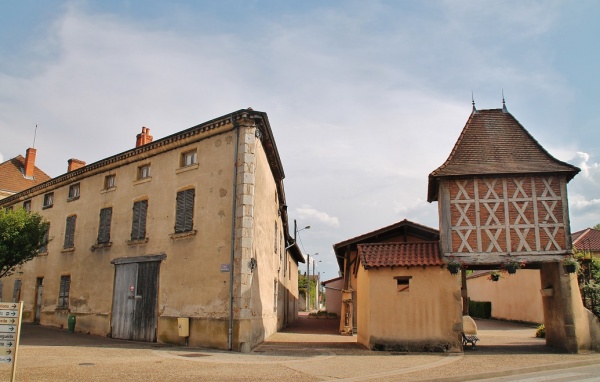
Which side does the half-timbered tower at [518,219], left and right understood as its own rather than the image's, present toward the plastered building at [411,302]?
right

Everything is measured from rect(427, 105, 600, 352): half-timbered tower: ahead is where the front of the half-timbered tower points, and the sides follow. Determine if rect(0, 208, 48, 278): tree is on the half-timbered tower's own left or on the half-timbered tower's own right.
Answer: on the half-timbered tower's own right

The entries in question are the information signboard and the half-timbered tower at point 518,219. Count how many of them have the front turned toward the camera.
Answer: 2

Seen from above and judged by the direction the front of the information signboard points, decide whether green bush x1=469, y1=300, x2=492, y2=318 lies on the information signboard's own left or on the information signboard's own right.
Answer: on the information signboard's own left

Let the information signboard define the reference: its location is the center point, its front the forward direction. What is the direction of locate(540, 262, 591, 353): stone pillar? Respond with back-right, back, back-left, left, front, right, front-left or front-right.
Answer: left

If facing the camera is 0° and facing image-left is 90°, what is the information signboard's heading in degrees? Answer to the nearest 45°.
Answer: approximately 0°

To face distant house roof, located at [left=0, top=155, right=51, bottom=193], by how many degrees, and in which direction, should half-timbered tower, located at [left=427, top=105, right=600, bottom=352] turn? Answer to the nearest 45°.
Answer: approximately 90° to its right

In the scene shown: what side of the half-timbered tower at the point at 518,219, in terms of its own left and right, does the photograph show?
front

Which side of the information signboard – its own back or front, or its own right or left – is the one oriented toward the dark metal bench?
left

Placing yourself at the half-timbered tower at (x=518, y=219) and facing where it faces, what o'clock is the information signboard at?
The information signboard is roughly at 1 o'clock from the half-timbered tower.

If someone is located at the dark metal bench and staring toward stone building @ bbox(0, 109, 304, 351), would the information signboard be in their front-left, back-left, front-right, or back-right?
front-left

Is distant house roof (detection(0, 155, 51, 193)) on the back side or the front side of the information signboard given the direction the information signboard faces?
on the back side

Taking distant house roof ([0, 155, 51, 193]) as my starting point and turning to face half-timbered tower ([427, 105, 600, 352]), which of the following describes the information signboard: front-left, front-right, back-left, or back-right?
front-right

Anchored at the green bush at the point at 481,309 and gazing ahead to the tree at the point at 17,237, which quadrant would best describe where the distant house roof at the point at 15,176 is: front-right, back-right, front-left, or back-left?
front-right

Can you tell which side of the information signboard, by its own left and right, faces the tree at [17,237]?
back
